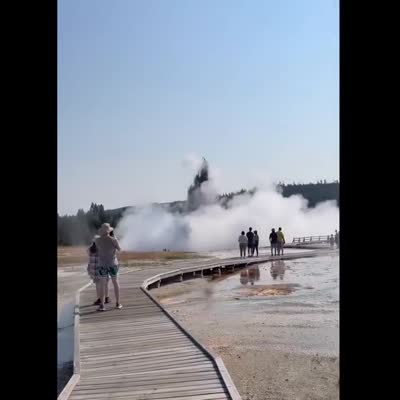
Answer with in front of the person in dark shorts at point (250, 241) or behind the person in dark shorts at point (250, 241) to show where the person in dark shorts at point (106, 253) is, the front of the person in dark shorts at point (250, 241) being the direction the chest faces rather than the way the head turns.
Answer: behind

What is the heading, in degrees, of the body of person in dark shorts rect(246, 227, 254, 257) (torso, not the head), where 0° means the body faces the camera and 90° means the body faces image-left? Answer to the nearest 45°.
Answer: approximately 180°

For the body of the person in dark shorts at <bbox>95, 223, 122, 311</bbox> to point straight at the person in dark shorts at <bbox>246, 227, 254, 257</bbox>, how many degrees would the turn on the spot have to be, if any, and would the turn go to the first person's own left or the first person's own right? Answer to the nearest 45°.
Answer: approximately 45° to the first person's own right

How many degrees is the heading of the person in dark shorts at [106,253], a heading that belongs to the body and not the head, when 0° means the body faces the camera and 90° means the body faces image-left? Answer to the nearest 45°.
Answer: approximately 225°
